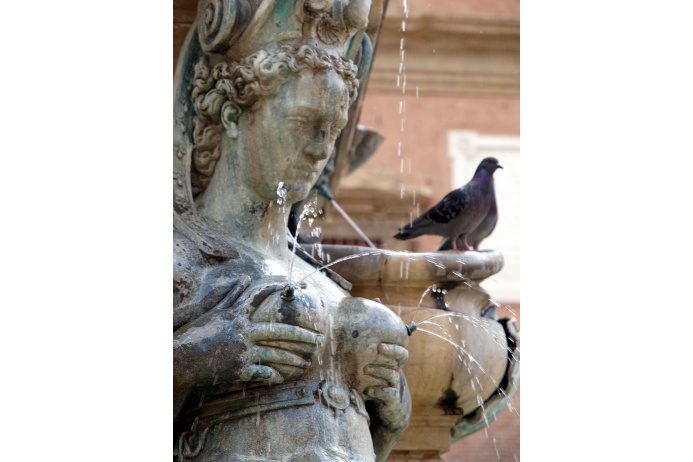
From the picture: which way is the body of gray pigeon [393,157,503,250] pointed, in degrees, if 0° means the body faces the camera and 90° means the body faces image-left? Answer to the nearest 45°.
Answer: approximately 270°

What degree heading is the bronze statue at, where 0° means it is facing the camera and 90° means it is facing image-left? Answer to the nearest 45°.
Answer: approximately 315°

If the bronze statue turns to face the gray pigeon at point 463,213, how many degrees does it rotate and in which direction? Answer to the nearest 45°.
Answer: approximately 90° to its left

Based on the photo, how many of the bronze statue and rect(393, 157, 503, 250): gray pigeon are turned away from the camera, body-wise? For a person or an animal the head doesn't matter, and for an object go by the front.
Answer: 0
